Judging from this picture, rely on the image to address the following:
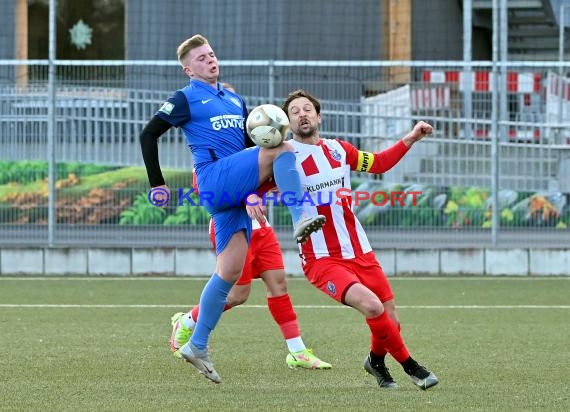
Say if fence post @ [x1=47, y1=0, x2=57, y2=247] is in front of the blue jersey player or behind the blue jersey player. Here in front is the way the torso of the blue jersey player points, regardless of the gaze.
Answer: behind

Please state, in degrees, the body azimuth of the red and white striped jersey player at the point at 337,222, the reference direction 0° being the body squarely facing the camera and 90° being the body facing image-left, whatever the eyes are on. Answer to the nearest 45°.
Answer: approximately 0°

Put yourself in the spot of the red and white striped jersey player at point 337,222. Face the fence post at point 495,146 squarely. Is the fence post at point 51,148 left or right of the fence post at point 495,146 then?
left

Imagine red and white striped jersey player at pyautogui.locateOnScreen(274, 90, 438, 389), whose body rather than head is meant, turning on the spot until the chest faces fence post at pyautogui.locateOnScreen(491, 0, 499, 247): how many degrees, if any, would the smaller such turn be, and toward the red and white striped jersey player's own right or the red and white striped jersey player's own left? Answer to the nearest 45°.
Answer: approximately 180°

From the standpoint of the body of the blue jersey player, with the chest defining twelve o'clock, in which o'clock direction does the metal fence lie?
The metal fence is roughly at 8 o'clock from the blue jersey player.

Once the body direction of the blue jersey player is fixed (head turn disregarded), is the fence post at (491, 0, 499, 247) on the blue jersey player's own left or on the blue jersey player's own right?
on the blue jersey player's own left

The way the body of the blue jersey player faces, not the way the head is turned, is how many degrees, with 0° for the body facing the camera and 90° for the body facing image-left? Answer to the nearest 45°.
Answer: approximately 315°

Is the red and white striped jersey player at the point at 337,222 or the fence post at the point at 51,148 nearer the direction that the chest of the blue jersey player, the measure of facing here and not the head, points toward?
the red and white striped jersey player

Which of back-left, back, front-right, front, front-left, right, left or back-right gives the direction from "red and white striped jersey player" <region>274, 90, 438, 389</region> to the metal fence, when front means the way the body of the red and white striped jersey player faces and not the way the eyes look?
back
